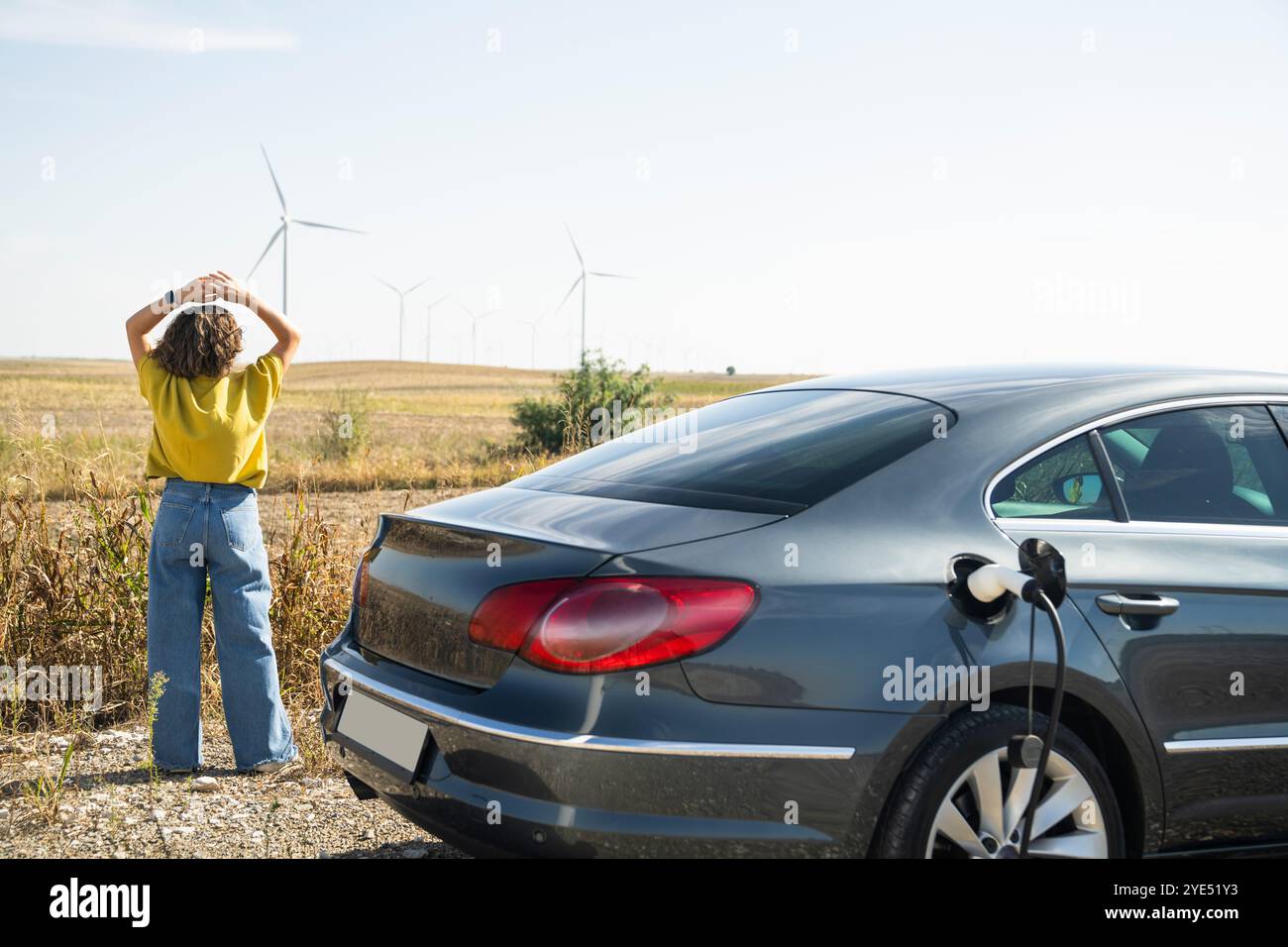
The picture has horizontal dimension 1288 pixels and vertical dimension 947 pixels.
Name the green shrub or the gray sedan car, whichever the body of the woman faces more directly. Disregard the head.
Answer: the green shrub

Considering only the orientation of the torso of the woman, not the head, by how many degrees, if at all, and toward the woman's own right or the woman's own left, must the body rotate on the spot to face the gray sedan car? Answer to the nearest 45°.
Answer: approximately 135° to the woman's own right

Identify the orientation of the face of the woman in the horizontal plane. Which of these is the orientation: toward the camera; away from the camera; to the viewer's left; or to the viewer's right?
away from the camera

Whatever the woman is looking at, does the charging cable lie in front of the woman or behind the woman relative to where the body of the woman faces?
behind

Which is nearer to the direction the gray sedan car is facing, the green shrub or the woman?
the green shrub

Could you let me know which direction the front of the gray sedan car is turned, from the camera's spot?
facing away from the viewer and to the right of the viewer

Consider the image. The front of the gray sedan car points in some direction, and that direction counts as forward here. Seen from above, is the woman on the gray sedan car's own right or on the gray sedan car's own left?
on the gray sedan car's own left

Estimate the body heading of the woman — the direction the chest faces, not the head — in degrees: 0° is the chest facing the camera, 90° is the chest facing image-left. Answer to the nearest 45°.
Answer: approximately 180°

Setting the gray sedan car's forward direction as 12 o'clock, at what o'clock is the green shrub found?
The green shrub is roughly at 10 o'clock from the gray sedan car.

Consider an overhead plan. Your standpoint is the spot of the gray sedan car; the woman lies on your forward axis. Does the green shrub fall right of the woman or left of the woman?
right

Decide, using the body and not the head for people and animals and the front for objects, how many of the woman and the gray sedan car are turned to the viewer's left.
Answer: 0

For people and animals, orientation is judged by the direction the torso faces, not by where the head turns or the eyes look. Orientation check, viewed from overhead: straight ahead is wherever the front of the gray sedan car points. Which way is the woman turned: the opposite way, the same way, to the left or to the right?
to the left
